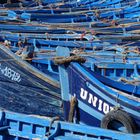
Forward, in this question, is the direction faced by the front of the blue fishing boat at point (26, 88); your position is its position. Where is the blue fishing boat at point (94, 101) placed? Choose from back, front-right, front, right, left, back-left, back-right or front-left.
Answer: back-left

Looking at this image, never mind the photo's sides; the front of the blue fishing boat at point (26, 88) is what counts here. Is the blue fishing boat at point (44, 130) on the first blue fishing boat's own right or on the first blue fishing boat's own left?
on the first blue fishing boat's own left

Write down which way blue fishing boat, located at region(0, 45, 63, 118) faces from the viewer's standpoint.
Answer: facing to the left of the viewer
